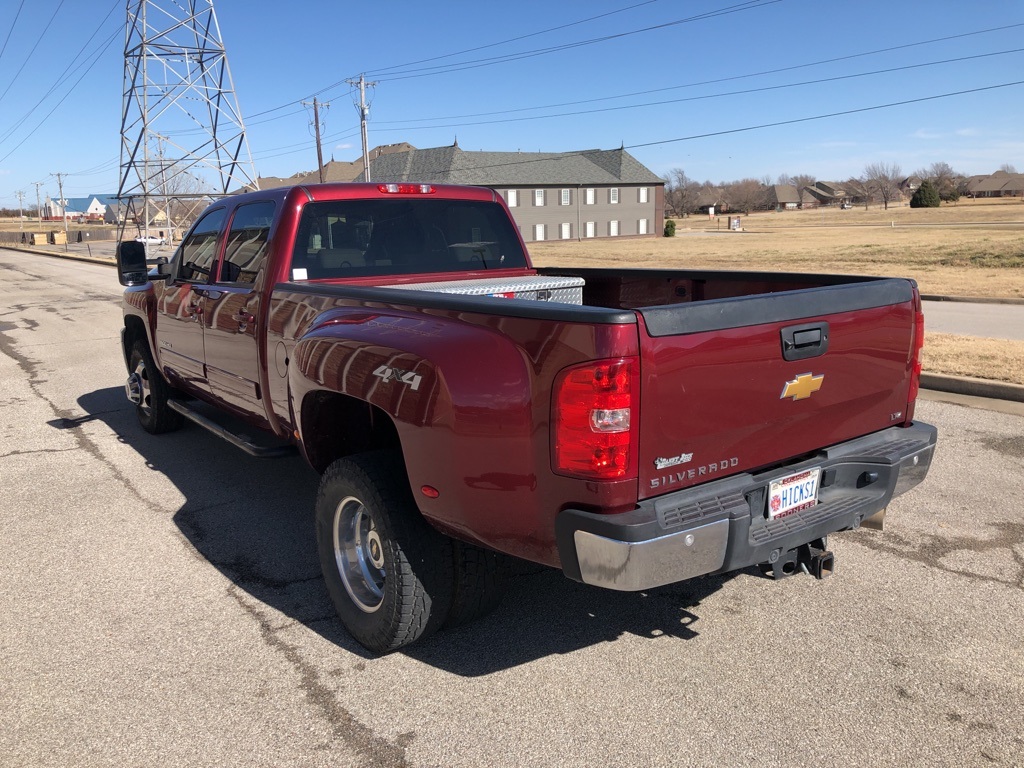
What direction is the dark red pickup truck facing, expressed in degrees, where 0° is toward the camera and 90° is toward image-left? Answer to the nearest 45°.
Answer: approximately 135°

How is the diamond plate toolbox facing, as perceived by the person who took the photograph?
facing the viewer and to the right of the viewer
